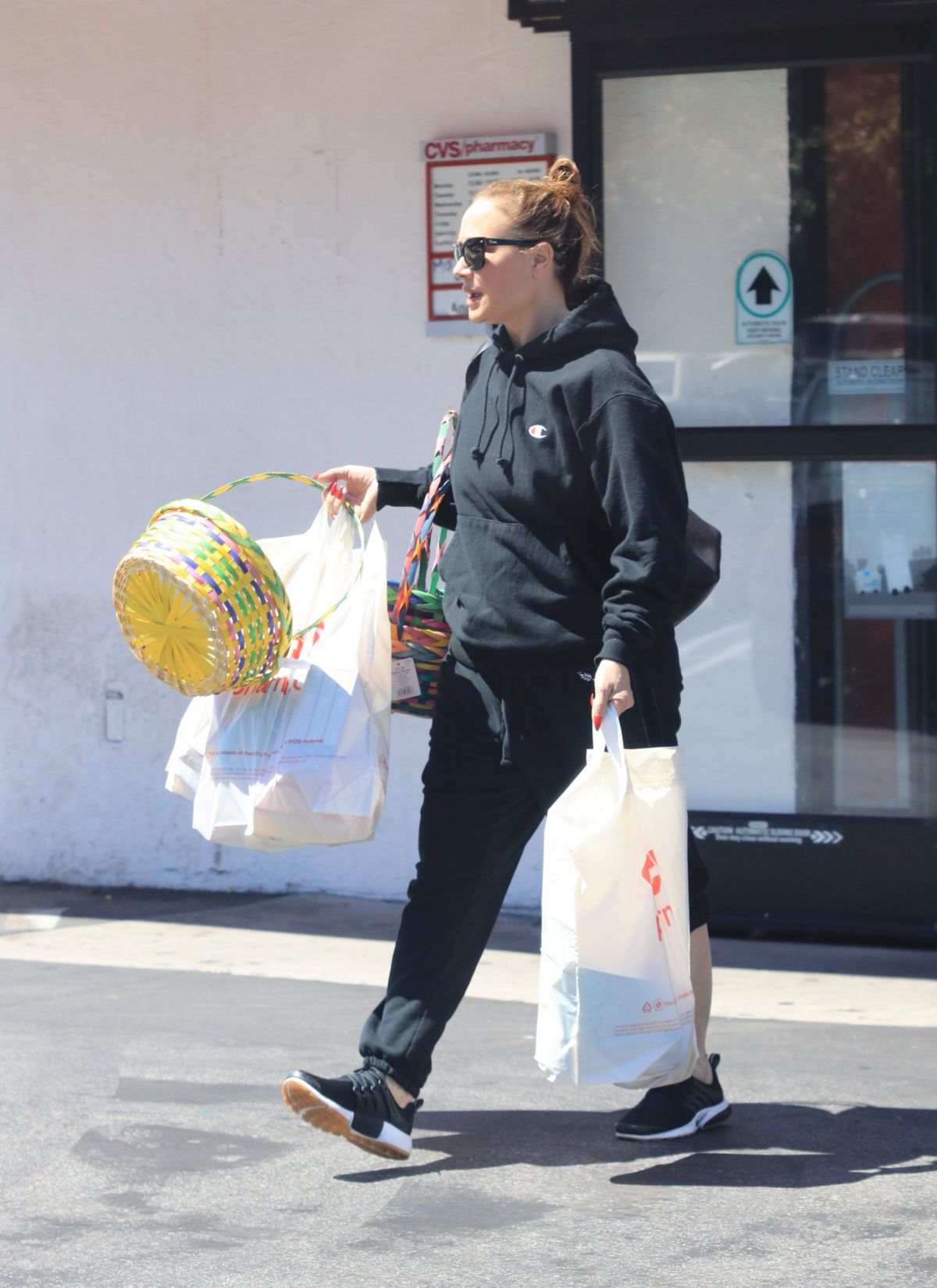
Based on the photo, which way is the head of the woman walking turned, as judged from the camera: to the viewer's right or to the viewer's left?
to the viewer's left

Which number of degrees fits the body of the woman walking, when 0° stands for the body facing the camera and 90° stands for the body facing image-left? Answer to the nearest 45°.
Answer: approximately 45°

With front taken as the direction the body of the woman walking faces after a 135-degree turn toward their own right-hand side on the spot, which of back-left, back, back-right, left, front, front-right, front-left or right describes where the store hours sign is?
front

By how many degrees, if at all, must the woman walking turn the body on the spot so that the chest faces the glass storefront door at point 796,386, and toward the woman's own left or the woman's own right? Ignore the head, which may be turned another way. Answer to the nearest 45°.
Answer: approximately 135° to the woman's own right
